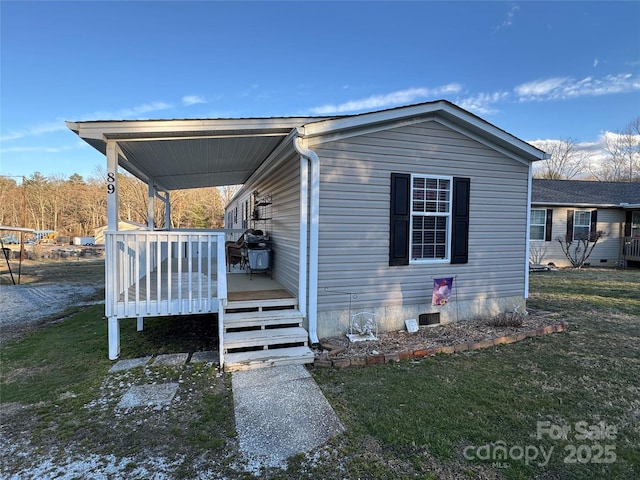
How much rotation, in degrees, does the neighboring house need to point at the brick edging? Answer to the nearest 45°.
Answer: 0° — it already faces it

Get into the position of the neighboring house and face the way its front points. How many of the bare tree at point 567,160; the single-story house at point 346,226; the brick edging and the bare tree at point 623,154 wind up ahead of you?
2

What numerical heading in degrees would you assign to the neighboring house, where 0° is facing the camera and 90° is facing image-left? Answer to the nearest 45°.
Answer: approximately 0°

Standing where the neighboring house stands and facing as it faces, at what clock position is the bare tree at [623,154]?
The bare tree is roughly at 6 o'clock from the neighboring house.

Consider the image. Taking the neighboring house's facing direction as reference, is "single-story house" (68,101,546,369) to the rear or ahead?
ahead

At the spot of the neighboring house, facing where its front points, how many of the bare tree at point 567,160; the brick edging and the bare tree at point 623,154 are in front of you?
1

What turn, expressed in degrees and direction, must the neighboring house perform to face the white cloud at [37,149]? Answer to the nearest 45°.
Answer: approximately 90° to its right

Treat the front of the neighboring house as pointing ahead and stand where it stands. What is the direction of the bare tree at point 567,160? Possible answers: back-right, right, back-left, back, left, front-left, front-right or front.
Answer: back
